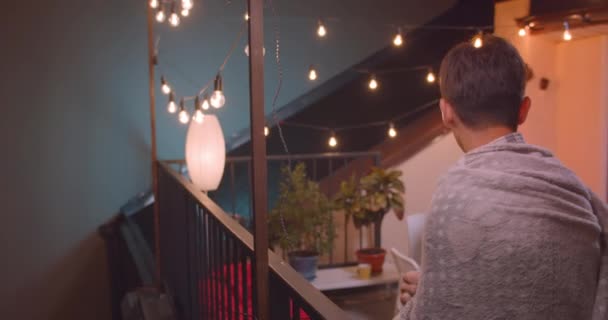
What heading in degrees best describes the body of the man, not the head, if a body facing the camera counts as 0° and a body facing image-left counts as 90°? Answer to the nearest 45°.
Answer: approximately 135°

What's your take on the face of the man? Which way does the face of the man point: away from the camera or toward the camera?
away from the camera
